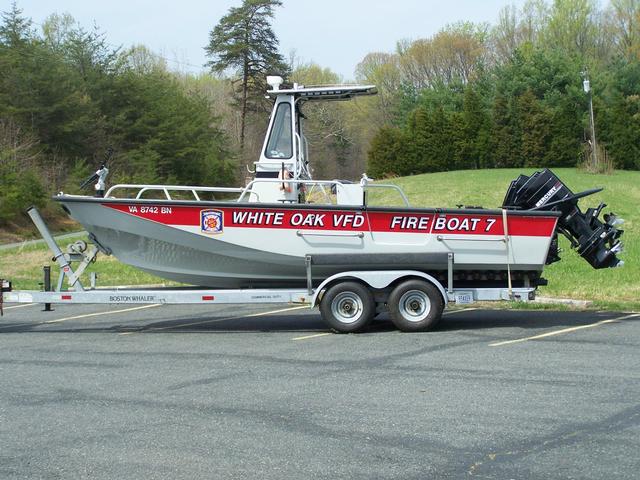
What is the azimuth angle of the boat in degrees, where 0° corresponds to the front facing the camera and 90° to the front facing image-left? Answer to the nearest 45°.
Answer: approximately 90°
